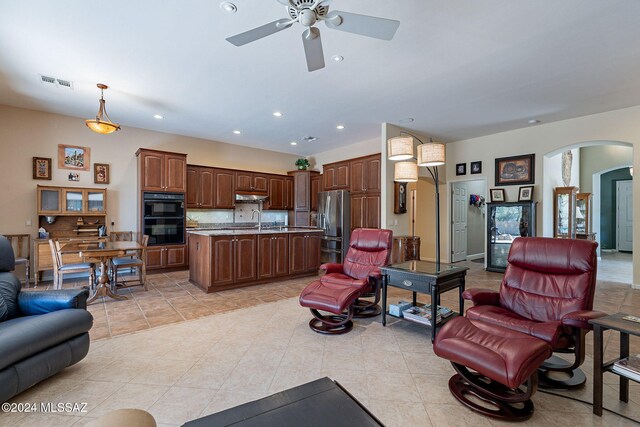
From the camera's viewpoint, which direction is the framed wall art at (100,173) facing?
toward the camera

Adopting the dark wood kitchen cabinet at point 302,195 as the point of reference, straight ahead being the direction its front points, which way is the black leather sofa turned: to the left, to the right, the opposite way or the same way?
to the left

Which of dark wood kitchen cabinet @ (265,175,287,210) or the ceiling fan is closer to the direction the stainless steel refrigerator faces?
the ceiling fan

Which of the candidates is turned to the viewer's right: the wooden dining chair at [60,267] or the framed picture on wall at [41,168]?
the wooden dining chair

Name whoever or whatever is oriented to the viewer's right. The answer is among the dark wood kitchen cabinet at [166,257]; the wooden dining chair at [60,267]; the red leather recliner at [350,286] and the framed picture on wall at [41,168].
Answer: the wooden dining chair

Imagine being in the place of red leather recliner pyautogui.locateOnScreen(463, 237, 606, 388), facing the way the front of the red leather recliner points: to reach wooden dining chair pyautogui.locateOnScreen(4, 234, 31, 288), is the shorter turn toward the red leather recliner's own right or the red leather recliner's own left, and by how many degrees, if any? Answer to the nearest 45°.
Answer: approximately 45° to the red leather recliner's own right

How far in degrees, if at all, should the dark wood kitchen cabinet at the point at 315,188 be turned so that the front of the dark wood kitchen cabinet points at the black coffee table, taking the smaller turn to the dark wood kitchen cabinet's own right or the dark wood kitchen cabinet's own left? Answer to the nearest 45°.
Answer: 0° — it already faces it

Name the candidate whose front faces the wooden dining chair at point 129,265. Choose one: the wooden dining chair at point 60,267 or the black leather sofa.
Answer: the wooden dining chair at point 60,267

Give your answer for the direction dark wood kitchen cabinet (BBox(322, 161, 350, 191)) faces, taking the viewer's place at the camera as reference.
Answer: facing the viewer and to the left of the viewer

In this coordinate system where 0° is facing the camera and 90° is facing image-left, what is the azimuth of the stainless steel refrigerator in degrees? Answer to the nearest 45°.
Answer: approximately 45°

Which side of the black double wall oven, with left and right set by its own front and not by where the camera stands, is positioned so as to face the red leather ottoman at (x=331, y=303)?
front

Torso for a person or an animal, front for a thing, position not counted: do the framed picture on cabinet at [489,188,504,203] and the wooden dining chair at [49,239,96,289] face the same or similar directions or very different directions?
very different directions

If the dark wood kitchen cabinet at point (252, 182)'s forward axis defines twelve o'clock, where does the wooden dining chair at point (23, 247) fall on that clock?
The wooden dining chair is roughly at 2 o'clock from the dark wood kitchen cabinet.

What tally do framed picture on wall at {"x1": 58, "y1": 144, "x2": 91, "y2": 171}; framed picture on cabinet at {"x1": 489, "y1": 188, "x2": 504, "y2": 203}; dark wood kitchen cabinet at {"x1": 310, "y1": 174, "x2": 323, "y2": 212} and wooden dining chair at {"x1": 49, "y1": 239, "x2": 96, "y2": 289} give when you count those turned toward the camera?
3

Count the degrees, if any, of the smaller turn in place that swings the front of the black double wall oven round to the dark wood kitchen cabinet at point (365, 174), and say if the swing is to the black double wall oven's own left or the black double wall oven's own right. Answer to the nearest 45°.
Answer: approximately 45° to the black double wall oven's own left

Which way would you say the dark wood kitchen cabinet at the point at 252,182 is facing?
toward the camera

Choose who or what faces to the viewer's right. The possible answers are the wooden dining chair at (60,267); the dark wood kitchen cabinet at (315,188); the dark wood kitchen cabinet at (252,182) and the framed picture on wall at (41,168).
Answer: the wooden dining chair

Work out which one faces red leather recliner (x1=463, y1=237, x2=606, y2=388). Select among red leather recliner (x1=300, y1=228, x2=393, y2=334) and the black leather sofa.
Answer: the black leather sofa

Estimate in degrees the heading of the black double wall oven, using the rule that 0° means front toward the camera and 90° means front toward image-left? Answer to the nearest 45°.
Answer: approximately 0°
